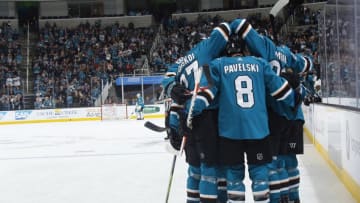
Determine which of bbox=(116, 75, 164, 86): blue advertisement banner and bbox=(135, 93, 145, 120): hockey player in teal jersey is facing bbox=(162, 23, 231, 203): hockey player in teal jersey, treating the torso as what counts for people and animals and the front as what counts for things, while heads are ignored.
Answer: the blue advertisement banner

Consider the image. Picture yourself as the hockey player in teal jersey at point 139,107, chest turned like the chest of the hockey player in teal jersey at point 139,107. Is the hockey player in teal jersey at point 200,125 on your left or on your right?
on your left

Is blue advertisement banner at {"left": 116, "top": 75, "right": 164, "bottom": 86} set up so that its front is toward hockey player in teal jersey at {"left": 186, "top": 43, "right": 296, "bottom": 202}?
yes

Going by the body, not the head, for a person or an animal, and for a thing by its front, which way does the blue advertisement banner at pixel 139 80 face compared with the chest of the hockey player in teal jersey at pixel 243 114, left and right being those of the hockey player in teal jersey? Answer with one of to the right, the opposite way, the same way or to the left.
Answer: the opposite way

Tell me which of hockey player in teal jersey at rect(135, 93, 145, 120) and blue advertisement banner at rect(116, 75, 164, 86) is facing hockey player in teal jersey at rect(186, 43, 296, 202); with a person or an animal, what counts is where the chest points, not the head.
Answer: the blue advertisement banner

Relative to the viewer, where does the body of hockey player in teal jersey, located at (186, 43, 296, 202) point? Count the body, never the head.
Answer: away from the camera

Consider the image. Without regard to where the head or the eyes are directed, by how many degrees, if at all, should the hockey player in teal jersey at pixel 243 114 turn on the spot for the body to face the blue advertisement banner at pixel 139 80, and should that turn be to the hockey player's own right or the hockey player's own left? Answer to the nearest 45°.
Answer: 0° — they already face it
